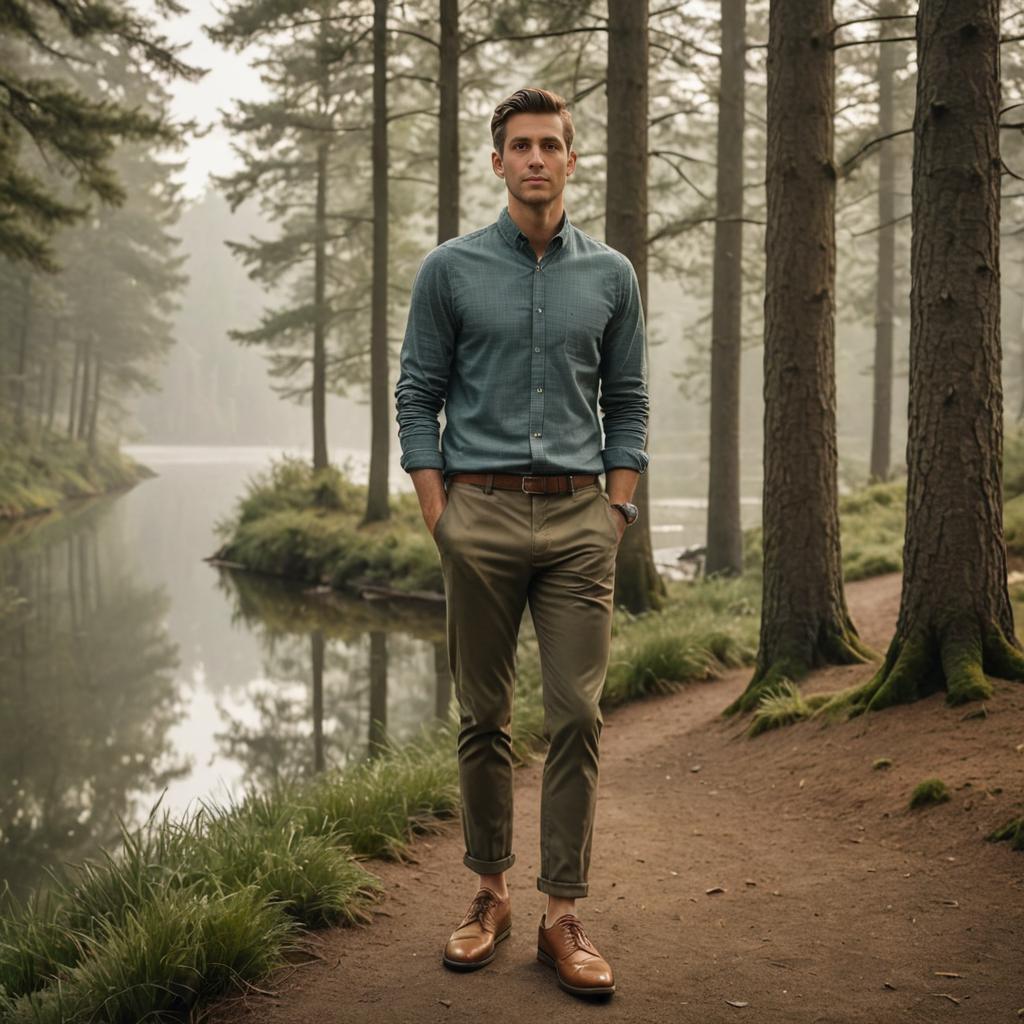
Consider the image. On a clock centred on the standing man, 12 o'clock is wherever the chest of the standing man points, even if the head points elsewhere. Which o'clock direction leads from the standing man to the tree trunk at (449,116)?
The tree trunk is roughly at 6 o'clock from the standing man.

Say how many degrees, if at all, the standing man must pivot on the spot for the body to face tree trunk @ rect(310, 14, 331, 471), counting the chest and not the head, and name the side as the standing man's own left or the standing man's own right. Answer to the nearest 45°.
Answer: approximately 180°

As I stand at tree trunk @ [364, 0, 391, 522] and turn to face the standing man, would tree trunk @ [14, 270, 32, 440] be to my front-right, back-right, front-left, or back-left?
back-right

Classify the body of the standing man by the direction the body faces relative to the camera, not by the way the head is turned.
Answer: toward the camera

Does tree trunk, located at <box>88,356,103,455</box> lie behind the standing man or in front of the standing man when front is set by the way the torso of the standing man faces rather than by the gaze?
behind

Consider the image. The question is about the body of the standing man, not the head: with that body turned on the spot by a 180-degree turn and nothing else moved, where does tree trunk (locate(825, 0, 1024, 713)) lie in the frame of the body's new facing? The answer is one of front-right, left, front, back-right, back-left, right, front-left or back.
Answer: front-right

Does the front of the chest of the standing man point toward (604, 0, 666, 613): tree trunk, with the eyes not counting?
no

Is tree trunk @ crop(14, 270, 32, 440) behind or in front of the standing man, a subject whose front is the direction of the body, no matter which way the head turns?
behind

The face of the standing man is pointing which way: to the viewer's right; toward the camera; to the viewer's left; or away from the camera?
toward the camera

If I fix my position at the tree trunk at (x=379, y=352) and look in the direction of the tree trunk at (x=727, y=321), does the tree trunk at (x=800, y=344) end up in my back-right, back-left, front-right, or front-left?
front-right

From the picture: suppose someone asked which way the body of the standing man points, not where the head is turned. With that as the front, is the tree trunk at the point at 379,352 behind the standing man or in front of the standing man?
behind

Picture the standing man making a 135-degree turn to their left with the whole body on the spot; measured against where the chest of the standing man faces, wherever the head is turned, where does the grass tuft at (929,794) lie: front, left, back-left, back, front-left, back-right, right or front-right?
front

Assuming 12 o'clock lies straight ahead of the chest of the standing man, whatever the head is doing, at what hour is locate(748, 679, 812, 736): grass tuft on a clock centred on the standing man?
The grass tuft is roughly at 7 o'clock from the standing man.
